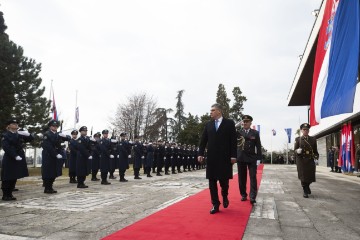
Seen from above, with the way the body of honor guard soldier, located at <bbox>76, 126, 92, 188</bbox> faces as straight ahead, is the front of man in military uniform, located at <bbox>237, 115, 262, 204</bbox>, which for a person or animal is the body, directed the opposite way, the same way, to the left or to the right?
to the right

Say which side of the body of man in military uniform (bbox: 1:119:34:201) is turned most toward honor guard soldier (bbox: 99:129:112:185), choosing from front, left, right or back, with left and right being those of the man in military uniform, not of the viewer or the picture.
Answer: left

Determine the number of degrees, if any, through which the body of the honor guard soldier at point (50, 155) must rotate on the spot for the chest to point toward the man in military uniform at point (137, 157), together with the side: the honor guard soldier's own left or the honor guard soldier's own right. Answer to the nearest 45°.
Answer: approximately 90° to the honor guard soldier's own left

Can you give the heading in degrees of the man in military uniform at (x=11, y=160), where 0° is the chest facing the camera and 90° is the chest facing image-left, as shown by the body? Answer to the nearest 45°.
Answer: approximately 315°

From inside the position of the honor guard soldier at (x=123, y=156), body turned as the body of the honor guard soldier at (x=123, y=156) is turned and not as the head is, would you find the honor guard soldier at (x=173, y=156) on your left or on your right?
on your left

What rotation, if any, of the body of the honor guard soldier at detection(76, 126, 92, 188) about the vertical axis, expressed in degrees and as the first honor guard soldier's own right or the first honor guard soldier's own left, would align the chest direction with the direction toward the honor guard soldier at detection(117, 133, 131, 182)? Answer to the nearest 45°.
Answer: approximately 90° to the first honor guard soldier's own left

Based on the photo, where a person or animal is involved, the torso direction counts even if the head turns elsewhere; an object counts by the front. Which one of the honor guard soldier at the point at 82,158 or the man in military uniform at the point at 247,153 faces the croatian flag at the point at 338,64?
the honor guard soldier

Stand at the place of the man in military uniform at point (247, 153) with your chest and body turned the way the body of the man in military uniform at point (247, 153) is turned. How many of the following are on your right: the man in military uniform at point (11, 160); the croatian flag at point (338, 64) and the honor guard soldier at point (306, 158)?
1

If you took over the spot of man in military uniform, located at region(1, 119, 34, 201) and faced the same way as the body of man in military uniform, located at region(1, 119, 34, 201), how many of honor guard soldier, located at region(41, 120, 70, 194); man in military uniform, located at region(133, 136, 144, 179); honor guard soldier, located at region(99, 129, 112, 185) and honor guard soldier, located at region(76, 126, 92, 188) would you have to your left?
4

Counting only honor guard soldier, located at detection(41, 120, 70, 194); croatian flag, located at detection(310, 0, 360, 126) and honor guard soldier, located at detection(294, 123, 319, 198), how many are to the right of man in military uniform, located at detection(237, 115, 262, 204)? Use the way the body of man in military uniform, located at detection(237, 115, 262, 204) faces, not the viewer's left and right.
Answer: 1
